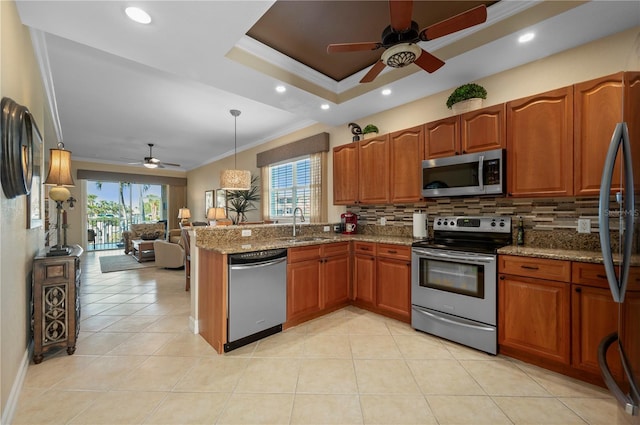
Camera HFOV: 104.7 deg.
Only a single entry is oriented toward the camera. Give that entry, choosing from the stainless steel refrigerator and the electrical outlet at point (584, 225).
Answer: the electrical outlet

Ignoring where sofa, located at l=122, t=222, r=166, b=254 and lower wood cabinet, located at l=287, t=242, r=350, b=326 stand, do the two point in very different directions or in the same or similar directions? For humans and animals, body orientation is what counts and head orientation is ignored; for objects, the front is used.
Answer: same or similar directions

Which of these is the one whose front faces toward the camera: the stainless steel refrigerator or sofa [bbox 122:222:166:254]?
the sofa

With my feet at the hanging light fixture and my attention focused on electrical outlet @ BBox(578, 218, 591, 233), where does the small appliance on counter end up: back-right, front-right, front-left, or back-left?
front-left

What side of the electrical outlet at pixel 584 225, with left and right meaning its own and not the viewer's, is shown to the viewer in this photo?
front

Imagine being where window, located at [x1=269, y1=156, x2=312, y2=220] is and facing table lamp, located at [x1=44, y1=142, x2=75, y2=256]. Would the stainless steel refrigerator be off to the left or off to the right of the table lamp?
left

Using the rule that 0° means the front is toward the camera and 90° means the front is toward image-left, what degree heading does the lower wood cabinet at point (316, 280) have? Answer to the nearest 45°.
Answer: approximately 315°

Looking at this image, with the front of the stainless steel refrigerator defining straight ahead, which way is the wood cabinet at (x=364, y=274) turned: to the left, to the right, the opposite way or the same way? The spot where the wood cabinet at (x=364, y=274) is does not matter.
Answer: to the left

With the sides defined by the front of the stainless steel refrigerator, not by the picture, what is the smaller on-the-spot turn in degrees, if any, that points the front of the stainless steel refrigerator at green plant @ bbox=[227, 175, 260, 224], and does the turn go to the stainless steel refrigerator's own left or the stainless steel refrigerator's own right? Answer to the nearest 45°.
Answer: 0° — it already faces it

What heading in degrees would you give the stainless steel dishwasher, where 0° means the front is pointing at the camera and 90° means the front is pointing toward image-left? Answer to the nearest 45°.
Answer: approximately 315°

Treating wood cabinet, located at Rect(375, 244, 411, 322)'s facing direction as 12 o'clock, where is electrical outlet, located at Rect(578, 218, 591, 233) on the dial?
The electrical outlet is roughly at 8 o'clock from the wood cabinet.

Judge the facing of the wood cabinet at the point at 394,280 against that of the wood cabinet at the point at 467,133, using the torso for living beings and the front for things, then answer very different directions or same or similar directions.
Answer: same or similar directions

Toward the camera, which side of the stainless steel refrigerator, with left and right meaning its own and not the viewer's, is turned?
left

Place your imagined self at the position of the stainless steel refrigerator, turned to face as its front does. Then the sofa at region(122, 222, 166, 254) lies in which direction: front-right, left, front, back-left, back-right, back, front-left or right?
front

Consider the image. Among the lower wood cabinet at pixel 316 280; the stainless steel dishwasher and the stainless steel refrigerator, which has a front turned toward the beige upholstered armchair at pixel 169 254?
the stainless steel refrigerator

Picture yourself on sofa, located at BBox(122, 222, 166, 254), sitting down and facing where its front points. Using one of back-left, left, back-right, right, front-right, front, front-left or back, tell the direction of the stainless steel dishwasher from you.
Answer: front

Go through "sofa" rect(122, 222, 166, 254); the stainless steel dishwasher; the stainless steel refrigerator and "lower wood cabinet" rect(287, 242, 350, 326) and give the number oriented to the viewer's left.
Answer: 1
